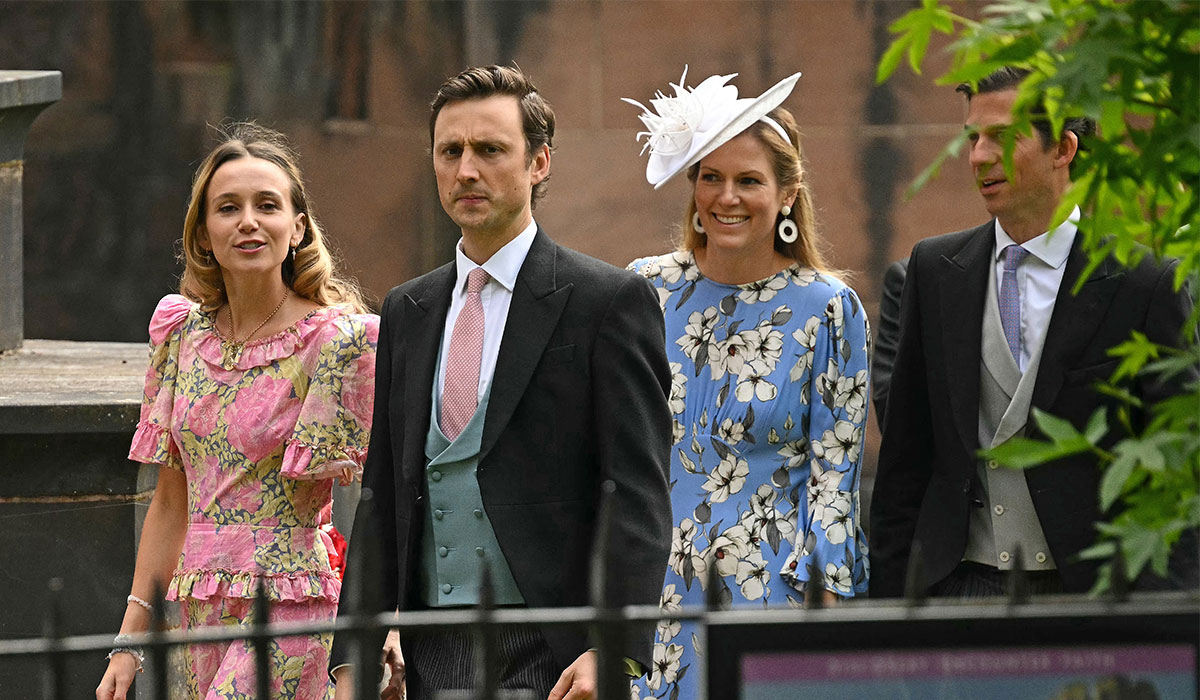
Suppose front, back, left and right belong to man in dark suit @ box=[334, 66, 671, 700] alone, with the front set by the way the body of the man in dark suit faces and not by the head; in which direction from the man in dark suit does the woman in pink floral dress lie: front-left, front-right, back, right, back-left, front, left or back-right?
right

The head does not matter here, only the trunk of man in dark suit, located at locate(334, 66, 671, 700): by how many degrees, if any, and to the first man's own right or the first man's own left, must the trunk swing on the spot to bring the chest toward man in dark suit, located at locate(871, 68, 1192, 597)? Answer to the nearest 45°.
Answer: approximately 135° to the first man's own left

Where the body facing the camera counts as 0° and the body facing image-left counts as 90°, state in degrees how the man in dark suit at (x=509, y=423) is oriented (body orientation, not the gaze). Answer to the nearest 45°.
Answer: approximately 45°

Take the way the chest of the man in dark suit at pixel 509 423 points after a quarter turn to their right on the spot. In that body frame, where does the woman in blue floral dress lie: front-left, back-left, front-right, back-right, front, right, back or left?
right
